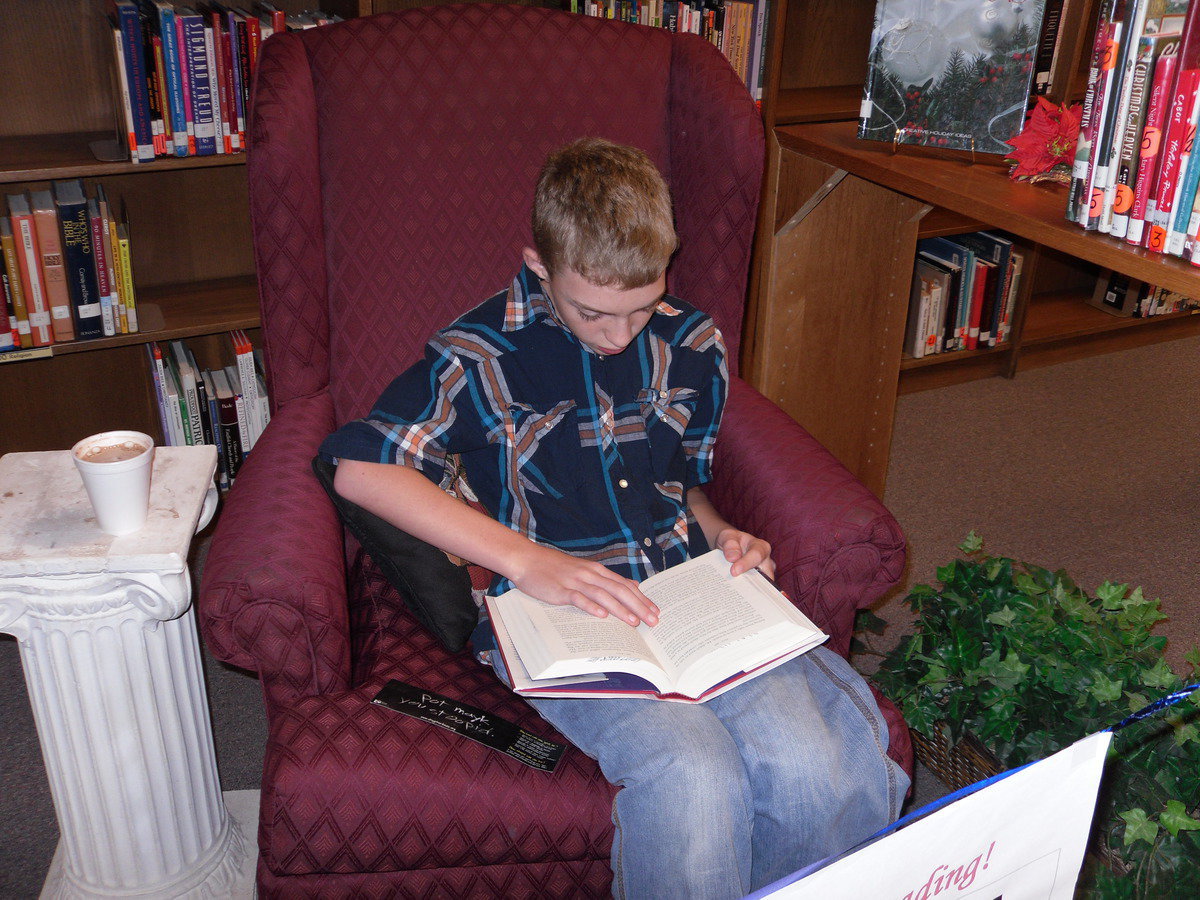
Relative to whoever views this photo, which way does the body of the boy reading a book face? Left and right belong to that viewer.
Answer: facing the viewer and to the right of the viewer

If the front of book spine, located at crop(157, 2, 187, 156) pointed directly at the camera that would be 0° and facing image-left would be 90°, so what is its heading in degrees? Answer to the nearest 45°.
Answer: approximately 0°

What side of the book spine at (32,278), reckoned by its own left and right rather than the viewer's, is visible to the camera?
front

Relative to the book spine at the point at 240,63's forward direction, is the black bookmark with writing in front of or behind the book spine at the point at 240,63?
in front

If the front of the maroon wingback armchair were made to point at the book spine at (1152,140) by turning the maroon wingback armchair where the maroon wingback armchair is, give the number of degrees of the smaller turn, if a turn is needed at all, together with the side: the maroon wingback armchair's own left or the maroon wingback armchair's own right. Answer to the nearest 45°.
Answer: approximately 90° to the maroon wingback armchair's own left

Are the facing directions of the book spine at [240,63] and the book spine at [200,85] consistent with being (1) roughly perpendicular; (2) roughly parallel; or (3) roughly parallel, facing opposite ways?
roughly parallel

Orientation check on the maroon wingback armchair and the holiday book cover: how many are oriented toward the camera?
2

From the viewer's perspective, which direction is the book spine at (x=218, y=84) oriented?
toward the camera

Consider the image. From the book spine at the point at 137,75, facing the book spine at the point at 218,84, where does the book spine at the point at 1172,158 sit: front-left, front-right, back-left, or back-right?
front-right

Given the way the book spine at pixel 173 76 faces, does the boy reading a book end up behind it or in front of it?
in front
